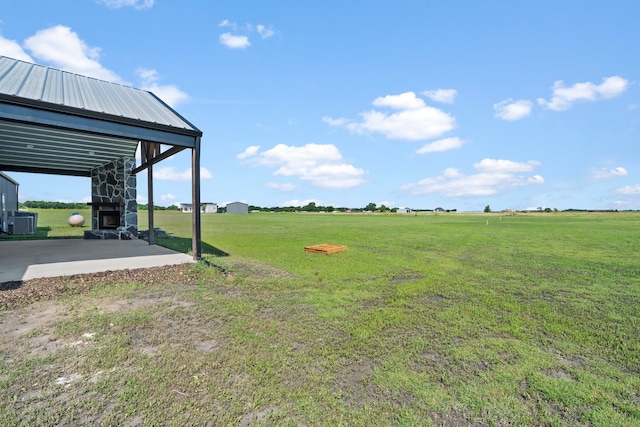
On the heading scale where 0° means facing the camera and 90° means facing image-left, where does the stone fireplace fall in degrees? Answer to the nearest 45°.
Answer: approximately 45°

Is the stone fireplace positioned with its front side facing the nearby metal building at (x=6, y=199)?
no
